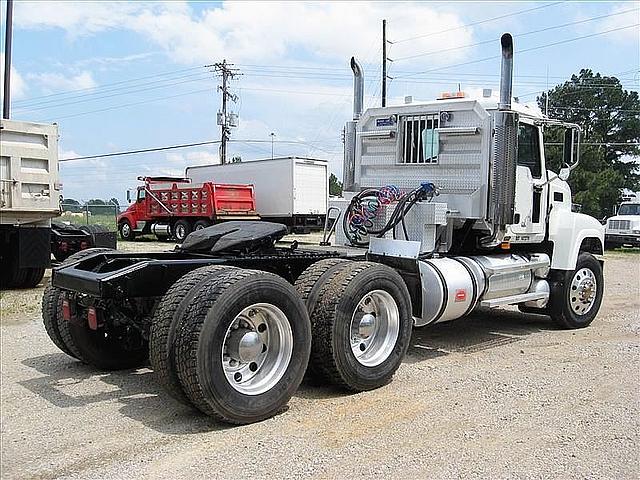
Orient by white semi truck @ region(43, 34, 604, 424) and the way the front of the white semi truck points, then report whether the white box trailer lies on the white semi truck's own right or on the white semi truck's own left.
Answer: on the white semi truck's own left

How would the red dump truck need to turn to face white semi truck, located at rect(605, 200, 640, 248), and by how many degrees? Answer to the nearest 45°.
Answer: approximately 135° to its right

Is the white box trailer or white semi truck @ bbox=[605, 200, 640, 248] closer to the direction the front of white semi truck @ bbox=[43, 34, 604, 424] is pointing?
the white semi truck

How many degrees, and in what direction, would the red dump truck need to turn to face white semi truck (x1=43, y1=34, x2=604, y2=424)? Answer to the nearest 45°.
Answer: approximately 135° to its left

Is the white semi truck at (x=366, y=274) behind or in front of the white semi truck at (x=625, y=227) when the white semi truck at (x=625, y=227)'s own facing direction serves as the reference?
in front

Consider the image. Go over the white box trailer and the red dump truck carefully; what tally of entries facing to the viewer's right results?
0

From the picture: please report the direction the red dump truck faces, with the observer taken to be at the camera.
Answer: facing away from the viewer and to the left of the viewer

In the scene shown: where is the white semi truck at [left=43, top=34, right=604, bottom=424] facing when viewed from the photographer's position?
facing away from the viewer and to the right of the viewer

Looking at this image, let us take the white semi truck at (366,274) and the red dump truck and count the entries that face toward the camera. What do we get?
0

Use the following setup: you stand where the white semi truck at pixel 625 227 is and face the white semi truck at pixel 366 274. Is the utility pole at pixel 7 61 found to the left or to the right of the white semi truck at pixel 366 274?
right

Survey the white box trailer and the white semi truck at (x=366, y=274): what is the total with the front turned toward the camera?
0
